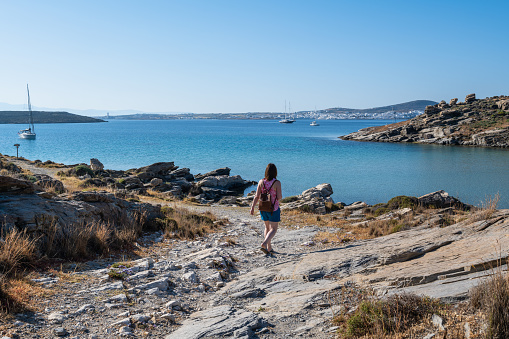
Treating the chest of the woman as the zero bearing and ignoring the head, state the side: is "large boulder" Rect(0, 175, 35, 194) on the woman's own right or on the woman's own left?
on the woman's own left

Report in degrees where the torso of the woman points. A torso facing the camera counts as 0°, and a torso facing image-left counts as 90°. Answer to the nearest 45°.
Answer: approximately 180°

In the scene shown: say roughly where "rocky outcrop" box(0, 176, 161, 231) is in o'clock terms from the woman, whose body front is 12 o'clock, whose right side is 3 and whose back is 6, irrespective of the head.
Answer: The rocky outcrop is roughly at 9 o'clock from the woman.

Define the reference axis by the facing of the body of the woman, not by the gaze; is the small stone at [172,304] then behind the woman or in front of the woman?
behind

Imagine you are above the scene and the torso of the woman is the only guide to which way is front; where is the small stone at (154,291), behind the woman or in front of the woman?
behind

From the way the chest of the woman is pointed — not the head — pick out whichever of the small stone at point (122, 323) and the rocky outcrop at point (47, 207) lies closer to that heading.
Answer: the rocky outcrop

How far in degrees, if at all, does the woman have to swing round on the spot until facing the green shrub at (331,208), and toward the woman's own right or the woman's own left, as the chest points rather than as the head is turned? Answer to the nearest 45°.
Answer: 0° — they already face it

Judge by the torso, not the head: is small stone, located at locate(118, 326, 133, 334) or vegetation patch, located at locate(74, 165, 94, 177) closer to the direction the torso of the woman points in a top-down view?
the vegetation patch

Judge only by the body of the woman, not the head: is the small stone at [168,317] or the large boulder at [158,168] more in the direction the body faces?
the large boulder
